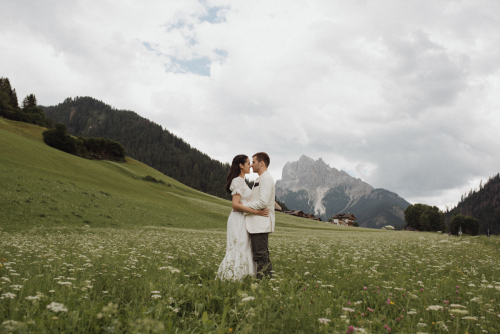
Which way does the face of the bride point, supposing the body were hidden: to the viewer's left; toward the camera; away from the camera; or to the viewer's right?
to the viewer's right

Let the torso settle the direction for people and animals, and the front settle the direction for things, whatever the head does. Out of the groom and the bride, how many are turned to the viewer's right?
1

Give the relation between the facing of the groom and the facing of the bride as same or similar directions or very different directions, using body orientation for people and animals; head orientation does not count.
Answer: very different directions

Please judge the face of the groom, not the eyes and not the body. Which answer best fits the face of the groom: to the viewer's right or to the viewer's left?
to the viewer's left

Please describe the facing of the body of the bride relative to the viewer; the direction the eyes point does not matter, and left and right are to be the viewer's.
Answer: facing to the right of the viewer

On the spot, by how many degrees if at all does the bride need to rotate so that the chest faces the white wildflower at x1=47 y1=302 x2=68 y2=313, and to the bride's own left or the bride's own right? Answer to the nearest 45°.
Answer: approximately 90° to the bride's own right

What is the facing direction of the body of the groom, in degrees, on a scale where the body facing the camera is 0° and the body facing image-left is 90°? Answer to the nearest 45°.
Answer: approximately 90°
